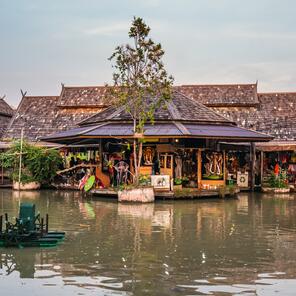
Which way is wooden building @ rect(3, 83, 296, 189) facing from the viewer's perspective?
toward the camera

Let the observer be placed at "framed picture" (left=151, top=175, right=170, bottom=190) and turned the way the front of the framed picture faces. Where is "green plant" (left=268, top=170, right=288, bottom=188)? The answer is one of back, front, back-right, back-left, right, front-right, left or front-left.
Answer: back-left

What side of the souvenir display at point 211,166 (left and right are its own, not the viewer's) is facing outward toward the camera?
front

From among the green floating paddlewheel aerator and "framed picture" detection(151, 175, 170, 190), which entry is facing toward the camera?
the framed picture

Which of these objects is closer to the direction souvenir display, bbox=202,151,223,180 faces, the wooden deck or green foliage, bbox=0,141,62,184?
the wooden deck

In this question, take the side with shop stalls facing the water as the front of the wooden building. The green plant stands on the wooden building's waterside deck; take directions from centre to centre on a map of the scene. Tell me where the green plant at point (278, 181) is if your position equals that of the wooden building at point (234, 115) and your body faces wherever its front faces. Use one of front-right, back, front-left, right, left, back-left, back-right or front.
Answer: front

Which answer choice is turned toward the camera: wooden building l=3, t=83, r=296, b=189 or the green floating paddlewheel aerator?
the wooden building

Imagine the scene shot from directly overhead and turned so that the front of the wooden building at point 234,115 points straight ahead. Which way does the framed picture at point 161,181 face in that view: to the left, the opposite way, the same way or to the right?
the same way

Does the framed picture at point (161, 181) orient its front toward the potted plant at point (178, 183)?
no
